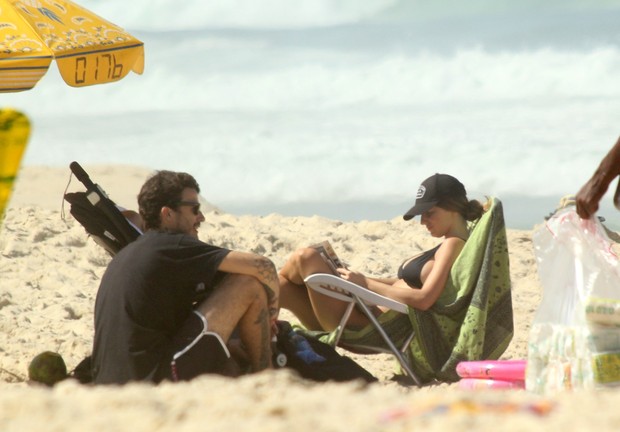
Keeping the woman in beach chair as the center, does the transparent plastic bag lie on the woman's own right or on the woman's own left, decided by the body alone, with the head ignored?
on the woman's own left

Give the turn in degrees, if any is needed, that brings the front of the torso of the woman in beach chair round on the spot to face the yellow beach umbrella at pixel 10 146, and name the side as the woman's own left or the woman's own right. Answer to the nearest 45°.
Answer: approximately 45° to the woman's own left

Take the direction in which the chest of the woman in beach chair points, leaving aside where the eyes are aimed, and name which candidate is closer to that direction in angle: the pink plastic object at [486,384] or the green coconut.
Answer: the green coconut

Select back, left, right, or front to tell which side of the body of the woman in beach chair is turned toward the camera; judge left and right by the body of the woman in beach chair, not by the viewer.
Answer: left

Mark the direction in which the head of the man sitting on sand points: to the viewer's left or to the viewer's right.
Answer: to the viewer's right

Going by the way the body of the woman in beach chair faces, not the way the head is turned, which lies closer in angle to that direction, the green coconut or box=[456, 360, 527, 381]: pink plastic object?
the green coconut

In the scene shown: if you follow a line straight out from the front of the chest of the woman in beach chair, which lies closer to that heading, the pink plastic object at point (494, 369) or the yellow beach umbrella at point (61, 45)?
the yellow beach umbrella

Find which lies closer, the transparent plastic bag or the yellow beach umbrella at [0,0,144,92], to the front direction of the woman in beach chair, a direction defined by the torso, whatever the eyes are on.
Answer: the yellow beach umbrella
